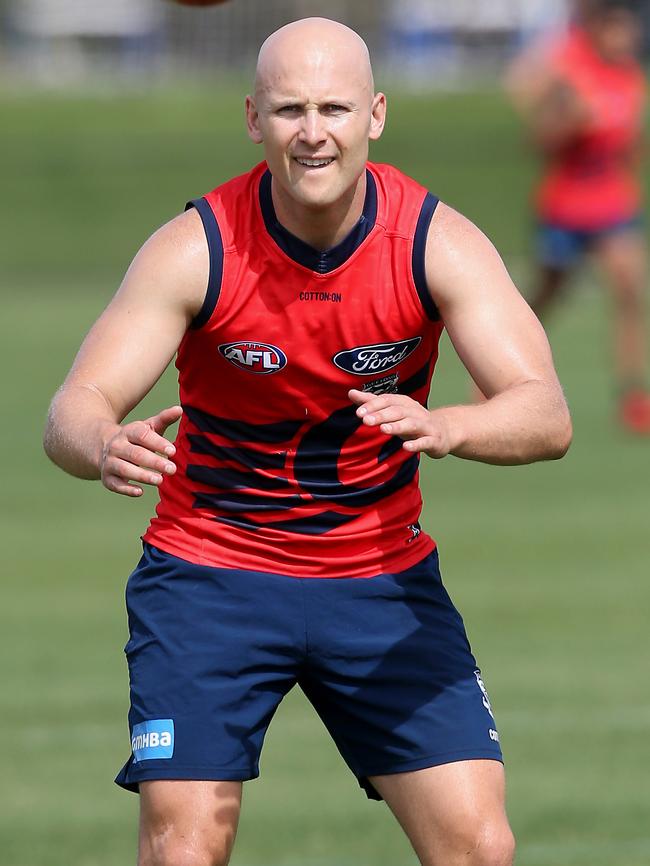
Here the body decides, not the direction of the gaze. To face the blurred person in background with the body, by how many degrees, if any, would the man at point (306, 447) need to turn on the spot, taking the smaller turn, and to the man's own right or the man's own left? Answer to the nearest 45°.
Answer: approximately 180°

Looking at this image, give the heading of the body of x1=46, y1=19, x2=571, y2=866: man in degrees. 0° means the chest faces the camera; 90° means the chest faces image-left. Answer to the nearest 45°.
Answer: approximately 0°
